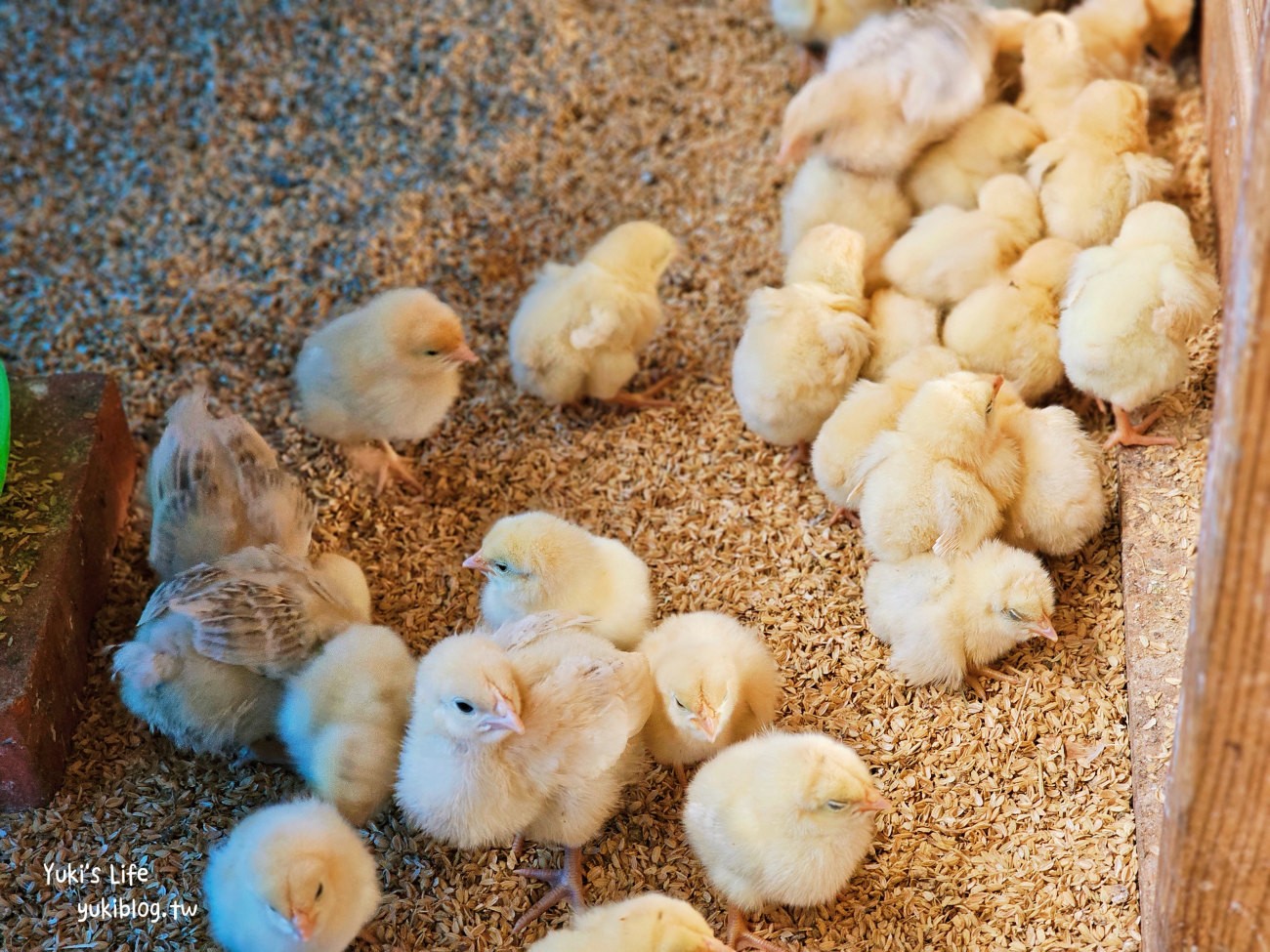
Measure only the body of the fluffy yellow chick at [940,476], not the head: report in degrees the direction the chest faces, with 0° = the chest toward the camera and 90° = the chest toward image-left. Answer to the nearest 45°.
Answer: approximately 225°

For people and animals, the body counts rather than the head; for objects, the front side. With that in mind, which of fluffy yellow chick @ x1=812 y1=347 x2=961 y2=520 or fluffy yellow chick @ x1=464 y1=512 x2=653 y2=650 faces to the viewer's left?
fluffy yellow chick @ x1=464 y1=512 x2=653 y2=650

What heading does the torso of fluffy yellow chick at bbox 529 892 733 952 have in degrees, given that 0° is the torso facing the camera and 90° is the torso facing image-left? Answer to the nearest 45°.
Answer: approximately 270°

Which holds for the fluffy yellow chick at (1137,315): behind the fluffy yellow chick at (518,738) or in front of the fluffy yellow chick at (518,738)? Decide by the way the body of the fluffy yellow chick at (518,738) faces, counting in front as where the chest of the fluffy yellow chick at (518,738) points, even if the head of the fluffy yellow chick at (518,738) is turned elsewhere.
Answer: behind

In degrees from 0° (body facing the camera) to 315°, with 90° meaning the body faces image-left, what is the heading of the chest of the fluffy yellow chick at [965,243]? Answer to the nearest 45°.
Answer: approximately 225°

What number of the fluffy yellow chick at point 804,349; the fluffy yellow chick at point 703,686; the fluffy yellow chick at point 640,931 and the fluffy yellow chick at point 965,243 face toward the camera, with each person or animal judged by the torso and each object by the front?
1

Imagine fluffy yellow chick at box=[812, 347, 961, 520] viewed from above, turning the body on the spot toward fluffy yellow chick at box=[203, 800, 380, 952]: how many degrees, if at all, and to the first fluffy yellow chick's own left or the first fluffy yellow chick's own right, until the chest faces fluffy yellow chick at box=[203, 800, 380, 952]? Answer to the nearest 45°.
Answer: approximately 180°

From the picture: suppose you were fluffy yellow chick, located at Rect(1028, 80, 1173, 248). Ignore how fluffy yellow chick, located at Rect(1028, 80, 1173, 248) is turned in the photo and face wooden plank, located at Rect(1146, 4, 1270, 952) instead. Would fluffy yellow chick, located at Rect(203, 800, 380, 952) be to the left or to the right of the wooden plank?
right

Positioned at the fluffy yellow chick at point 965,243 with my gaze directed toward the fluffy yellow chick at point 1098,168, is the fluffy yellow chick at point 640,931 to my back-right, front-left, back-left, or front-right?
back-right

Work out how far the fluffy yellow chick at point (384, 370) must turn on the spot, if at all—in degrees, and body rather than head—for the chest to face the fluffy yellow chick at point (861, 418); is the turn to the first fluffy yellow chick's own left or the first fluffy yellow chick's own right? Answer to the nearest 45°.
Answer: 0° — it already faces it

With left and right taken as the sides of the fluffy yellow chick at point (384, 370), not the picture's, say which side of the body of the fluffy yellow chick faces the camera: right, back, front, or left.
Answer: right

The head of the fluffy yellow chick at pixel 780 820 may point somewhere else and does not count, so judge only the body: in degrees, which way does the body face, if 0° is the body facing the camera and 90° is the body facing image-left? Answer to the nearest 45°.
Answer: approximately 270°

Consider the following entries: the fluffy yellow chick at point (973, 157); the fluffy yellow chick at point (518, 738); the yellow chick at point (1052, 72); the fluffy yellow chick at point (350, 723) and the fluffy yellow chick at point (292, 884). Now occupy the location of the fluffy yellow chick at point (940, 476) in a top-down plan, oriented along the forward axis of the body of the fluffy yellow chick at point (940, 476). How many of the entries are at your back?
3

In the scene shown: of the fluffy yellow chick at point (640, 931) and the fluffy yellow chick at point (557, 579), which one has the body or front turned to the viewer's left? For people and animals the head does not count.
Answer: the fluffy yellow chick at point (557, 579)

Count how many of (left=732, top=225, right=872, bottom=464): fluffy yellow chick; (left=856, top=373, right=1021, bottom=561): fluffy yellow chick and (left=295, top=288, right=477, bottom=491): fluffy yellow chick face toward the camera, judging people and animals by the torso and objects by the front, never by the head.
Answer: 0
